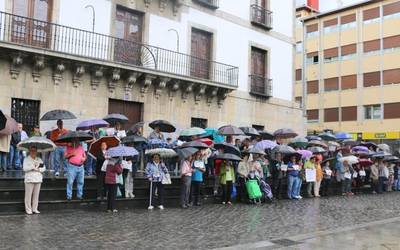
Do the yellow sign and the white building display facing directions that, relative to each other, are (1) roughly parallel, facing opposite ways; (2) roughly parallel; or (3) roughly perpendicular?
roughly perpendicular

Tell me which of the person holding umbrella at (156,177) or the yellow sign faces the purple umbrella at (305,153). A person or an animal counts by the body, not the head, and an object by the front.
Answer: the yellow sign

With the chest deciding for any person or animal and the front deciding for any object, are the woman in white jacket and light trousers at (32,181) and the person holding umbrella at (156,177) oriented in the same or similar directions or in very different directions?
same or similar directions

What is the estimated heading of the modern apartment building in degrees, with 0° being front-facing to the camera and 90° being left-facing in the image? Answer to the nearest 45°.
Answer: approximately 45°

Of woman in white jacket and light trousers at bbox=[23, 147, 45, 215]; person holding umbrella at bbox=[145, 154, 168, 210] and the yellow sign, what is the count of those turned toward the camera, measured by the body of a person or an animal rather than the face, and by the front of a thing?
3

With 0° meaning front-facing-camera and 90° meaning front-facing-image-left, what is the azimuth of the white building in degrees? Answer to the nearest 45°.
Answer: approximately 315°

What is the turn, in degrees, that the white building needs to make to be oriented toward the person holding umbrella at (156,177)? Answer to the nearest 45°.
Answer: approximately 45° to its right

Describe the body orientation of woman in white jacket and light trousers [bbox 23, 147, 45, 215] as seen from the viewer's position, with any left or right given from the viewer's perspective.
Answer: facing the viewer

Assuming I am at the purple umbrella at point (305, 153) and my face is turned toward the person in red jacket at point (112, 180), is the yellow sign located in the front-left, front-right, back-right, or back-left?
back-right

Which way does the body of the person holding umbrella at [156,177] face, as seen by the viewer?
toward the camera

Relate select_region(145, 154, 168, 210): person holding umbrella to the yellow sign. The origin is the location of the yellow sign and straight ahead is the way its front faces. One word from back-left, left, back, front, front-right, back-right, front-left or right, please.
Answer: front

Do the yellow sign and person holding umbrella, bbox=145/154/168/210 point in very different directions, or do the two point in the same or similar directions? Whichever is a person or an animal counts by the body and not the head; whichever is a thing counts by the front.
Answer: same or similar directions

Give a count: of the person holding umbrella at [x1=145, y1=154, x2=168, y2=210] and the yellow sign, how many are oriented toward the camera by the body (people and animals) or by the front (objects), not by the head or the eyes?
2

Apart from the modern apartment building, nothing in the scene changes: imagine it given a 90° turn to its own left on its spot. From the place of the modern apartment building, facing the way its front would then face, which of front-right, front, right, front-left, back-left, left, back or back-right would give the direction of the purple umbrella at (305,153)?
front-right
